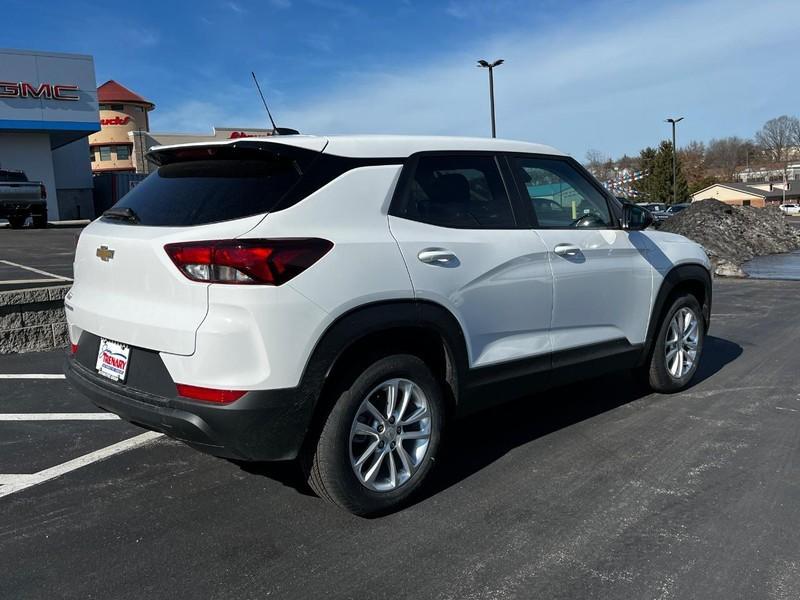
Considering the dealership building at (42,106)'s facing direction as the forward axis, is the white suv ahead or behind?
ahead

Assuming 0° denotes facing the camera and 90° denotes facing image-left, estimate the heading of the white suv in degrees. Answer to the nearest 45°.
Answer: approximately 225°

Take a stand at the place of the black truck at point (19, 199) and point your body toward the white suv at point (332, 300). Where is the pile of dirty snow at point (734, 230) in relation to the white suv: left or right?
left

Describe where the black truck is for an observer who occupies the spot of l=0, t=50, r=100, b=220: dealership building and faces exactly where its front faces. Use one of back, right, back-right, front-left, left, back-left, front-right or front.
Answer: front

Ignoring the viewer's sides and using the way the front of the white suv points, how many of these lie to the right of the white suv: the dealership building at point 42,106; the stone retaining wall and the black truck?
0

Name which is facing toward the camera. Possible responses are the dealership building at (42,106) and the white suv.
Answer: the dealership building

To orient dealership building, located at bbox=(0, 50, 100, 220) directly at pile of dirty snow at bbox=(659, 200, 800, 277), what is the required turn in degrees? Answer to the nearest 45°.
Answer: approximately 45° to its left

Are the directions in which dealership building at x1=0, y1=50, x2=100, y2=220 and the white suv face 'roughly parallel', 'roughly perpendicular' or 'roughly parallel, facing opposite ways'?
roughly perpendicular

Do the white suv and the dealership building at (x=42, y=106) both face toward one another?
no

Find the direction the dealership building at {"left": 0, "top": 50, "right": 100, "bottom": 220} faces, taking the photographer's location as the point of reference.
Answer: facing the viewer

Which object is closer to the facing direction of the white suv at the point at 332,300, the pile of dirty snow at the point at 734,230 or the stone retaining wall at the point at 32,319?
the pile of dirty snow

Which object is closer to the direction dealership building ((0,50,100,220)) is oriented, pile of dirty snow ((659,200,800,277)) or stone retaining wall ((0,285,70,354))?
the stone retaining wall

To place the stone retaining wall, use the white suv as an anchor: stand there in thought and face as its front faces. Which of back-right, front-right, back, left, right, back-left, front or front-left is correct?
left

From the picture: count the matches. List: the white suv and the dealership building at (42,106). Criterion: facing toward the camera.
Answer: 1

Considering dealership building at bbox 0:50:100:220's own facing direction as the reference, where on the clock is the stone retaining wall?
The stone retaining wall is roughly at 12 o'clock from the dealership building.

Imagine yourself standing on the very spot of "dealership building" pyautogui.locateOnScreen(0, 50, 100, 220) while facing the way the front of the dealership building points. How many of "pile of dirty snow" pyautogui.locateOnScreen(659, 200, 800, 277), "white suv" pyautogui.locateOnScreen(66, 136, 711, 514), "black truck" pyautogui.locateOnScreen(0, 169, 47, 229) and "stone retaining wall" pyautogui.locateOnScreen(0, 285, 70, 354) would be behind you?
0

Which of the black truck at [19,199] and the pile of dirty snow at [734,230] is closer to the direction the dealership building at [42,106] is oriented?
the black truck
